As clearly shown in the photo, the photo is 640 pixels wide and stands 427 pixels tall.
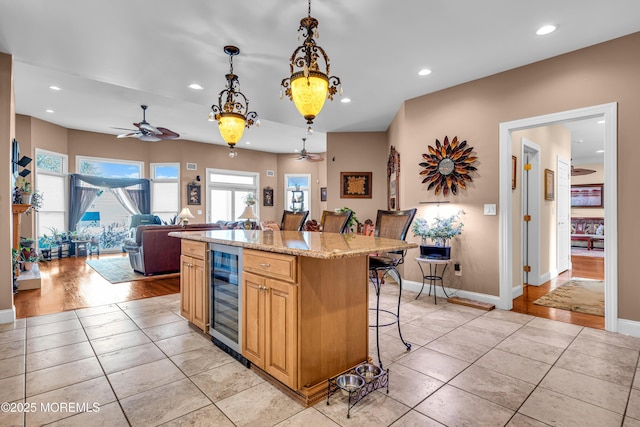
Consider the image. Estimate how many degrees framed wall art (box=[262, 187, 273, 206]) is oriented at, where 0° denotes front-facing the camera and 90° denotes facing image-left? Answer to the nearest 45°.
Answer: approximately 0°

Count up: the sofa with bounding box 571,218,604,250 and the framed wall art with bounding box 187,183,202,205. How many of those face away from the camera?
0

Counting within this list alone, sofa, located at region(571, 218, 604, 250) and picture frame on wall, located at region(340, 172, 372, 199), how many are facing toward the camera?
2

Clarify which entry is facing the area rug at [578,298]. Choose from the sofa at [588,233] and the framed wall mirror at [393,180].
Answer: the sofa

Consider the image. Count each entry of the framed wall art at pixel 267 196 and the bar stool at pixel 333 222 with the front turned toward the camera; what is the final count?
2

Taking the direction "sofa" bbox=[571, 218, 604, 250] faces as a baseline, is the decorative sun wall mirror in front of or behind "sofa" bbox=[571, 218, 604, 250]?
in front

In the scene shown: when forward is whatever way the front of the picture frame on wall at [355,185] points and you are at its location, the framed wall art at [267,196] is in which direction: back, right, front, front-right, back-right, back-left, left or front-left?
back-right

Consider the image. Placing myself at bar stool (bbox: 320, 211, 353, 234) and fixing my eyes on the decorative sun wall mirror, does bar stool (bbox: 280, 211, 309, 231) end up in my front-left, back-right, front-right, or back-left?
back-left

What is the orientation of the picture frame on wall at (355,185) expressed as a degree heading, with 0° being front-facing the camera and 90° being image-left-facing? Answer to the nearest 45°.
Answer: approximately 0°

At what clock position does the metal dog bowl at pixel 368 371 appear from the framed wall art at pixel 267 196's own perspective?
The metal dog bowl is roughly at 12 o'clock from the framed wall art.

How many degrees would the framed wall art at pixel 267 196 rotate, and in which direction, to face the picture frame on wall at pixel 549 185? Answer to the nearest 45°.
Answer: approximately 45° to its left

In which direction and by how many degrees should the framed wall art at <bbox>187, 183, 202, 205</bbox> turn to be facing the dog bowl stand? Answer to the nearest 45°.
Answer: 0° — it already faces it

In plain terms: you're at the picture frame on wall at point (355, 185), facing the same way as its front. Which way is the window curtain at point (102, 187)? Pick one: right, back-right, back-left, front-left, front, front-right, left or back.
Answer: right
